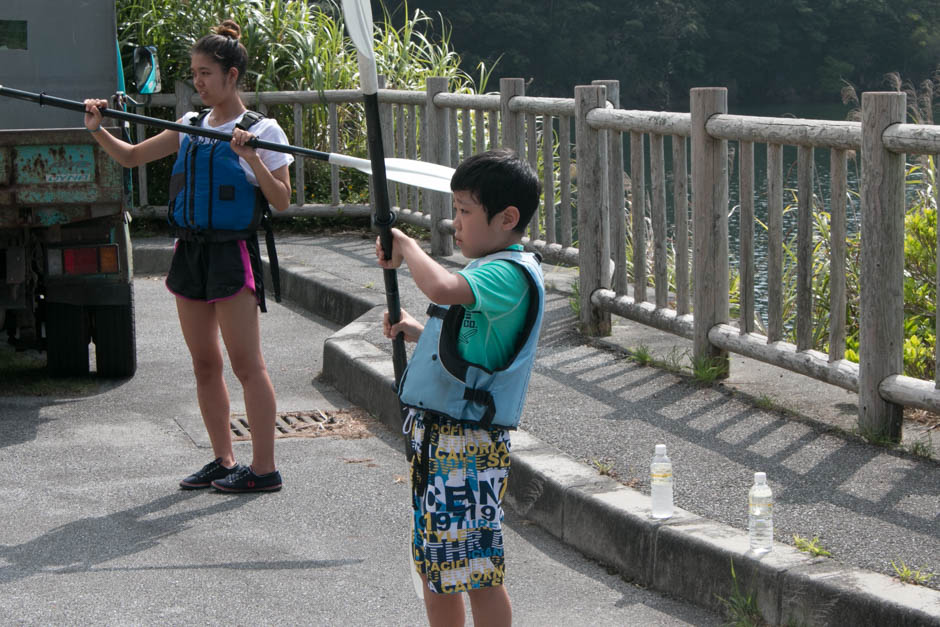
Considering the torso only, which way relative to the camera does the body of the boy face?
to the viewer's left

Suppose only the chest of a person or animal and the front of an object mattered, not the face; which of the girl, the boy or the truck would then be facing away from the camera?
the truck

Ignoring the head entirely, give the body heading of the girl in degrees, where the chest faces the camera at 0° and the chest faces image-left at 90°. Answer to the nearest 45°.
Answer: approximately 45°

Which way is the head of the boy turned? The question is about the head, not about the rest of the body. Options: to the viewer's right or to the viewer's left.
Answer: to the viewer's left

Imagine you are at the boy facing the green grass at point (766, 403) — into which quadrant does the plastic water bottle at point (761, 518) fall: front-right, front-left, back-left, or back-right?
front-right

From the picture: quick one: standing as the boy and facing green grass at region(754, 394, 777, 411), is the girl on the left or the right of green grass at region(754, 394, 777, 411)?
left

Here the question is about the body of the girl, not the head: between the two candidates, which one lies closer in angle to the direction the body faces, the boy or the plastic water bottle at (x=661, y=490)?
the boy

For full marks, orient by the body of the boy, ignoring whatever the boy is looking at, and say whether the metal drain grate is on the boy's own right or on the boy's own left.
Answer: on the boy's own right

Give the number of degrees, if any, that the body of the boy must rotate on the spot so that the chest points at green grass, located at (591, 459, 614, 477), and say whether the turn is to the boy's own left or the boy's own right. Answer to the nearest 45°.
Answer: approximately 90° to the boy's own right

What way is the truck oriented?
away from the camera

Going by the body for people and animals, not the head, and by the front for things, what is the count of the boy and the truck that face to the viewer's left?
1

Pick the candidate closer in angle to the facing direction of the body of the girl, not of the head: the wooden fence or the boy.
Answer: the boy

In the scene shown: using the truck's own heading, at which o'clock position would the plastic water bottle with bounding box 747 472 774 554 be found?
The plastic water bottle is roughly at 5 o'clock from the truck.

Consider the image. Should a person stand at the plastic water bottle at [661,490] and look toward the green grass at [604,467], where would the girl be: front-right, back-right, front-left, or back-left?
front-left
